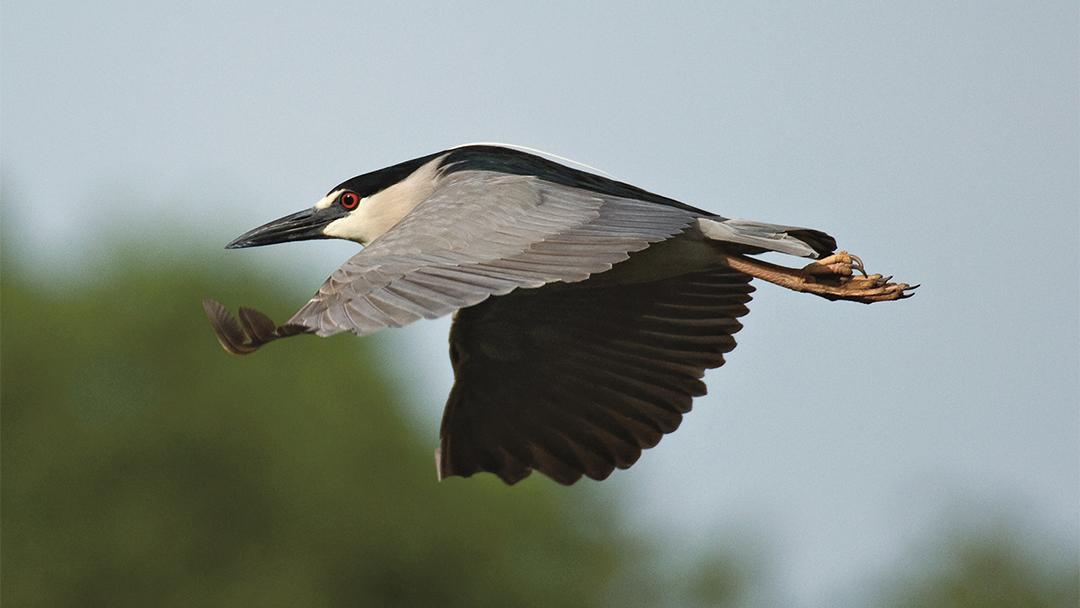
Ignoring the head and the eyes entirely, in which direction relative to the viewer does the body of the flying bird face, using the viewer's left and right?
facing to the left of the viewer
